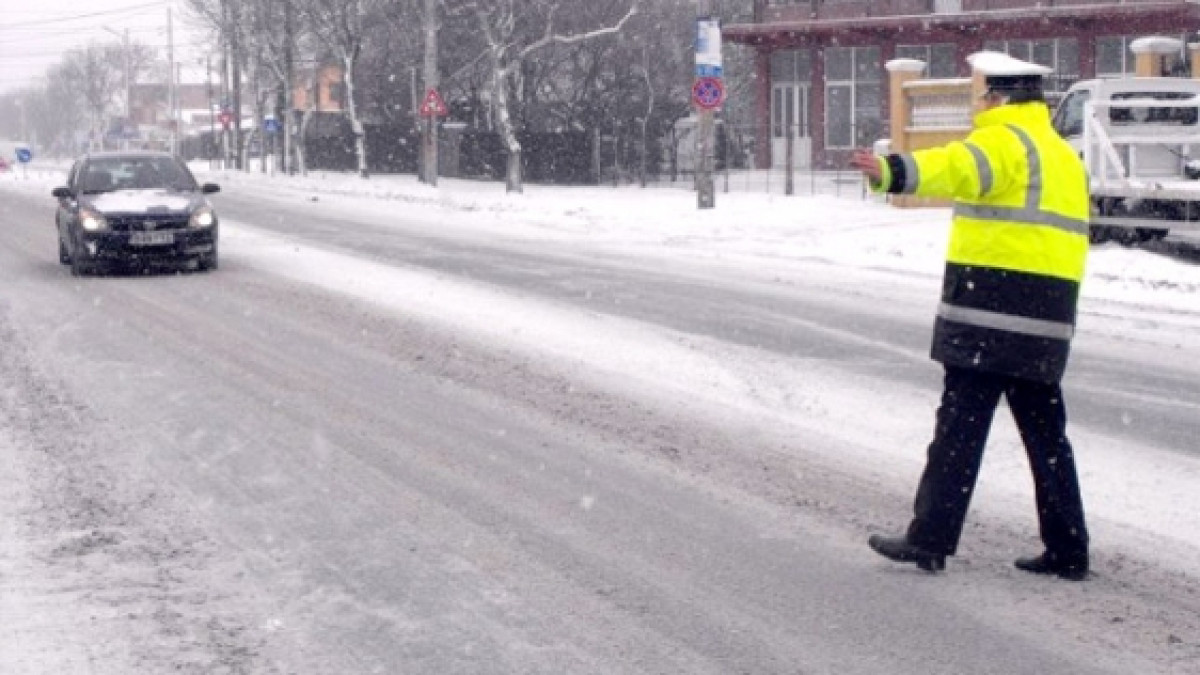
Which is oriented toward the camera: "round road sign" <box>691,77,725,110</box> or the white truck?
the round road sign

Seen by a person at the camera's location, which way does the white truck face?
facing away from the viewer and to the left of the viewer

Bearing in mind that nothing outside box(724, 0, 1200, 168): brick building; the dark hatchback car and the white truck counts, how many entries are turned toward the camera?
2

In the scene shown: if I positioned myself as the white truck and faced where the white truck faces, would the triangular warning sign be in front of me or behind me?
in front

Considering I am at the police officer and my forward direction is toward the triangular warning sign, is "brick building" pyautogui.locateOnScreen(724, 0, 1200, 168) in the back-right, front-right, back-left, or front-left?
front-right

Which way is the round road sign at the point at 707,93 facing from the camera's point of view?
toward the camera

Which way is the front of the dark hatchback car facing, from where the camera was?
facing the viewer

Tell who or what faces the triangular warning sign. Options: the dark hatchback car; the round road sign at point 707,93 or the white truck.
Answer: the white truck

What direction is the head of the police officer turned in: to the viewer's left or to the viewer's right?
to the viewer's left

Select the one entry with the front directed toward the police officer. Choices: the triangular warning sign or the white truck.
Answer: the triangular warning sign

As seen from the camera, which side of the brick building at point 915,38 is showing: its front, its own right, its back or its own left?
front

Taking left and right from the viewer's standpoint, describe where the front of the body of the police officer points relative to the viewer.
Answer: facing away from the viewer and to the left of the viewer

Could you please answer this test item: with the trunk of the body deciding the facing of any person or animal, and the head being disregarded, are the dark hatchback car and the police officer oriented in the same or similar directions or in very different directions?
very different directions

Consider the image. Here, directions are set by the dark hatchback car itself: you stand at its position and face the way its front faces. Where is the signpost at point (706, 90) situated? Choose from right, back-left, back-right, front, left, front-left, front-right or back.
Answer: back-left
